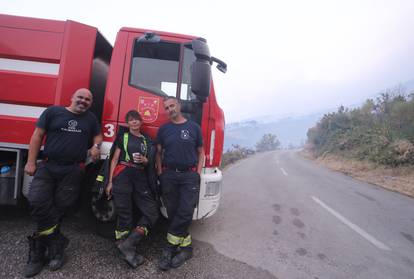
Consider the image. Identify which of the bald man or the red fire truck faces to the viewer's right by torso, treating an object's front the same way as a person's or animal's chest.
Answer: the red fire truck

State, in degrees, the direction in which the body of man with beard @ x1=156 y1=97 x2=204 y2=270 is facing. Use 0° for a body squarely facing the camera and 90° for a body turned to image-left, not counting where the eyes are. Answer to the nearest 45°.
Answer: approximately 0°

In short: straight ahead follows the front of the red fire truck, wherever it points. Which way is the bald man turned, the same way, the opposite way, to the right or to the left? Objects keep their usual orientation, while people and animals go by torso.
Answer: to the right

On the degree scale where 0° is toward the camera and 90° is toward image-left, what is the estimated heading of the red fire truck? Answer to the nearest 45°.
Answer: approximately 270°

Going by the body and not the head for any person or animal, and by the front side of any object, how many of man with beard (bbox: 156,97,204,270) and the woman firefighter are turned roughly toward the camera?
2

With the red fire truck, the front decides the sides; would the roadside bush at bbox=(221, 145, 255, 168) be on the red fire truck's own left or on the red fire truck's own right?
on the red fire truck's own left

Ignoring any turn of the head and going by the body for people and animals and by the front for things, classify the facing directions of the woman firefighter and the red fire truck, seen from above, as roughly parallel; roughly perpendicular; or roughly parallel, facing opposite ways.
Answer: roughly perpendicular
